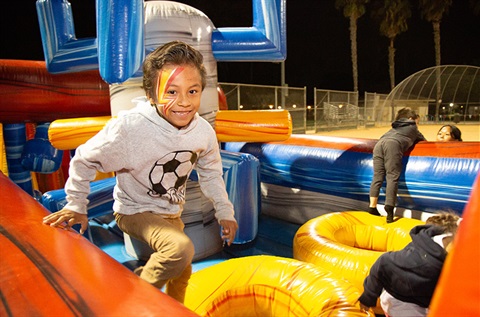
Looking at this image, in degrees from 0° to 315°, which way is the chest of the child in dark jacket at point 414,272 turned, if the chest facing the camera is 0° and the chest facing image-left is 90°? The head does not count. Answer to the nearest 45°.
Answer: approximately 225°

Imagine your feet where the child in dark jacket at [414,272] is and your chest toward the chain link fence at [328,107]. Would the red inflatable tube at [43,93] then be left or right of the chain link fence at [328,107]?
left

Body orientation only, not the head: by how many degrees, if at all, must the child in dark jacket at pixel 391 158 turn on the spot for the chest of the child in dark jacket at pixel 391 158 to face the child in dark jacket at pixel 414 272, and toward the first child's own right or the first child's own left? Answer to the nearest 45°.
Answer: approximately 135° to the first child's own right

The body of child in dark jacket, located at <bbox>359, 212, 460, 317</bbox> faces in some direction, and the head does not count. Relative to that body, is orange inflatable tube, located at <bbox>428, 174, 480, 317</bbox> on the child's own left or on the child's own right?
on the child's own right

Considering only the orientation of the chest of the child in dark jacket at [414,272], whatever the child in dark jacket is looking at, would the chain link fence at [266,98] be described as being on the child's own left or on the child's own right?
on the child's own left

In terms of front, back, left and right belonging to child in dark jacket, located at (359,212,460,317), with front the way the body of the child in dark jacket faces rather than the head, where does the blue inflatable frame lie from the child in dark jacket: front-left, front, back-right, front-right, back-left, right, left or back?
left

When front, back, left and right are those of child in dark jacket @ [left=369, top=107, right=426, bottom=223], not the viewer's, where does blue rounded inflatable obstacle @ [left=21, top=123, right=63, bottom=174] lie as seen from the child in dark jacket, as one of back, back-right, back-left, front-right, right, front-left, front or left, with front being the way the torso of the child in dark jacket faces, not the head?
back-left
